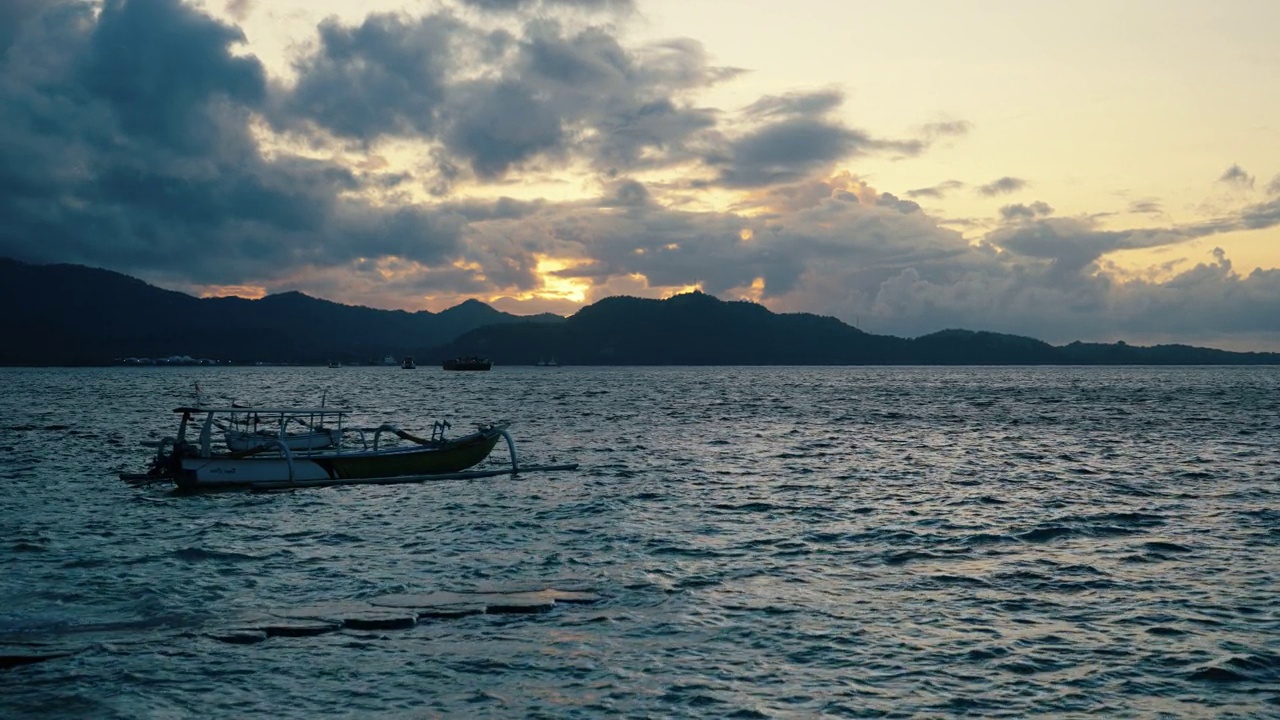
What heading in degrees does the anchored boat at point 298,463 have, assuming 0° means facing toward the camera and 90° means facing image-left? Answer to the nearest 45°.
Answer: approximately 270°
